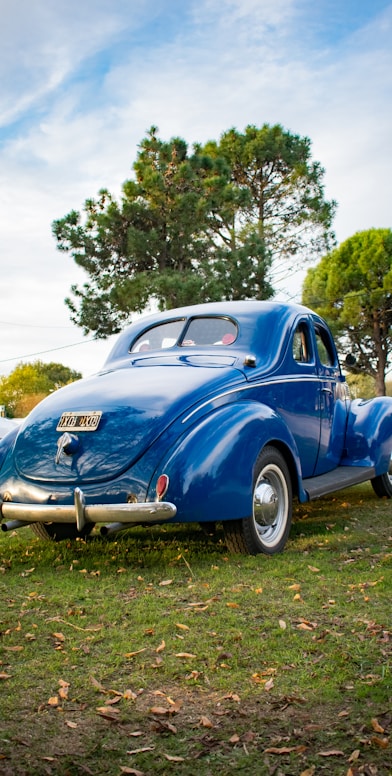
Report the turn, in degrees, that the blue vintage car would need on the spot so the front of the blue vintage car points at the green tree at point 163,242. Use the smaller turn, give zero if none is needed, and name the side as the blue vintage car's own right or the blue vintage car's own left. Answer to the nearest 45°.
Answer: approximately 45° to the blue vintage car's own left

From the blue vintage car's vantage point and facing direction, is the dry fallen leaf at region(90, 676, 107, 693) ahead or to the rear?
to the rear

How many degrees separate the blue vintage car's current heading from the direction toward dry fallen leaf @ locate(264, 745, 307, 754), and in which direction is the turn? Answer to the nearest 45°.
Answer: approximately 135° to its right

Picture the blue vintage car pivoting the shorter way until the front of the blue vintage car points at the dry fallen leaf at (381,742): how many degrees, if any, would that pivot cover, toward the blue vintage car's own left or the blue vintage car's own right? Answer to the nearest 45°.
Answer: approximately 135° to the blue vintage car's own right

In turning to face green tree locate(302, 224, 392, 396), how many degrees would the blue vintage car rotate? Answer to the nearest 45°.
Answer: approximately 45° to its left

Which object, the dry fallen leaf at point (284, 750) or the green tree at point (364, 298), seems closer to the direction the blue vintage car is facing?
the green tree

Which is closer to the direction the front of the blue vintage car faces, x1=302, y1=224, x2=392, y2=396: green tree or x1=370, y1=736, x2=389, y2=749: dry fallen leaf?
the green tree

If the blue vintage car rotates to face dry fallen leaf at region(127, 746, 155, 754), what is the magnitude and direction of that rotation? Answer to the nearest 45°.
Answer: approximately 135° to its right

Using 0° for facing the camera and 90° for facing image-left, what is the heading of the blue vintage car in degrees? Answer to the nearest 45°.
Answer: approximately 225°

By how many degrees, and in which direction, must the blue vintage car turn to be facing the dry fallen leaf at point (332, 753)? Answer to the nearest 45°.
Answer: approximately 135° to its right

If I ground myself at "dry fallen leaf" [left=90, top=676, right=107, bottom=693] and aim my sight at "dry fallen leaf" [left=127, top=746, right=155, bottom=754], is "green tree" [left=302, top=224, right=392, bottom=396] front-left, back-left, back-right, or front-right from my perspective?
back-left

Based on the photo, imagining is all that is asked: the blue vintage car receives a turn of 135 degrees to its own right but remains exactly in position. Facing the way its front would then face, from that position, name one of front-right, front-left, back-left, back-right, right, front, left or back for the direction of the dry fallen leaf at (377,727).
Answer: front

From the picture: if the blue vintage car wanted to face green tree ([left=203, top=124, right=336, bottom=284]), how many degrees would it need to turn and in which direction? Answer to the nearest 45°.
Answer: approximately 45° to its left
